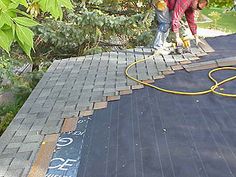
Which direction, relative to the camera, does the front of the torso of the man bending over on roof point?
to the viewer's right
